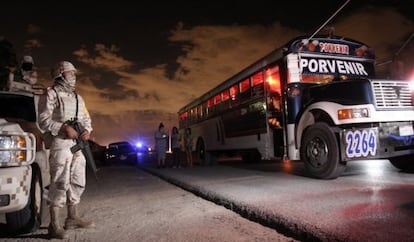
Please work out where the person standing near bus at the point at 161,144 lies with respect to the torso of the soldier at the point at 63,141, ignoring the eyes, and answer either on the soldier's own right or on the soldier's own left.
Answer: on the soldier's own left

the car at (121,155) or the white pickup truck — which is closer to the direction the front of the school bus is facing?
the white pickup truck

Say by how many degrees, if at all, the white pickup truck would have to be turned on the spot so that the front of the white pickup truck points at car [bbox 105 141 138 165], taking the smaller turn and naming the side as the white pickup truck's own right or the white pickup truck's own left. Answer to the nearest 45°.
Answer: approximately 180°

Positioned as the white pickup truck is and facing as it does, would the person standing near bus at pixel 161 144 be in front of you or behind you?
behind

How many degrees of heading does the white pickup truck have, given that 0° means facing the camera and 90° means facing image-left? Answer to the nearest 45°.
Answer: approximately 0°

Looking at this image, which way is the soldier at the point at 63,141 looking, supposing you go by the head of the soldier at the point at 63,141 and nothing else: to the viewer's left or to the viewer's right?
to the viewer's right

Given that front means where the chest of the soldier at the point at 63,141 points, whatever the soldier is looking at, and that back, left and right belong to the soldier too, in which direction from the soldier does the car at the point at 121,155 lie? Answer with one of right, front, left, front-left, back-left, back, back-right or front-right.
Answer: back-left

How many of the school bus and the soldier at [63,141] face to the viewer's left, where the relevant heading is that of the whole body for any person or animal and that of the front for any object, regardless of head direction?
0

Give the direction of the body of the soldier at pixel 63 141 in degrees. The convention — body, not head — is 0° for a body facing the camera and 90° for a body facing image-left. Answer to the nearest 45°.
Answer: approximately 315°
